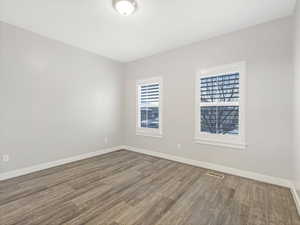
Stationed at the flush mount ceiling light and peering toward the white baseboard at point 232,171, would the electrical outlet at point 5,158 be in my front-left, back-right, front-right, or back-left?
back-left

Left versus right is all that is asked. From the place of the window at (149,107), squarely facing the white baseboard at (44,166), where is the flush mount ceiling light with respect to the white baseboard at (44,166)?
left

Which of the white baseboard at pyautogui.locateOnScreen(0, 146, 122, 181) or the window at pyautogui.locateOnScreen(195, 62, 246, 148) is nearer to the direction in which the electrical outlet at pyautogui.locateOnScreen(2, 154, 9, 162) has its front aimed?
the window

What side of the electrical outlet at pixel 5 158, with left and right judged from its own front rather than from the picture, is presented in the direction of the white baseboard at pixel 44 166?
left

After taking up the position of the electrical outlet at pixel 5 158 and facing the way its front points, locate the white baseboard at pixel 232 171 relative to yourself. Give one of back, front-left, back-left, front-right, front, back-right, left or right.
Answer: front-left

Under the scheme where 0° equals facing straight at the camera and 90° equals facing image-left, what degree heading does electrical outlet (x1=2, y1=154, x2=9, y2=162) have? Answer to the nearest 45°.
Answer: approximately 0°

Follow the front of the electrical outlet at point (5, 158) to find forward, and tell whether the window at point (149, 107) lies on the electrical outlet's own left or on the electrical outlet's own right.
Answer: on the electrical outlet's own left
